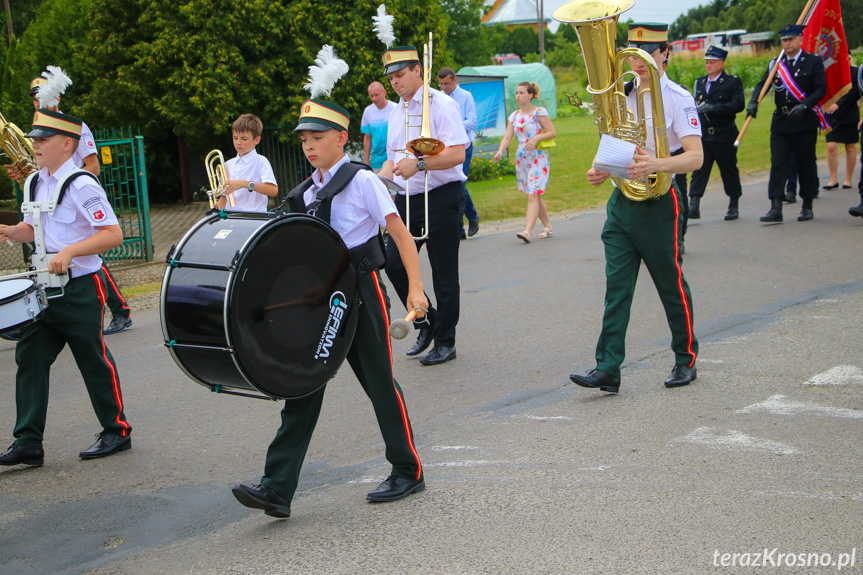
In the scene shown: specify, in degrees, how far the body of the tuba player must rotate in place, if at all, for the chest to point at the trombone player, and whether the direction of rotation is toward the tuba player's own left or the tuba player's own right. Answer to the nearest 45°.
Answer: approximately 90° to the tuba player's own right

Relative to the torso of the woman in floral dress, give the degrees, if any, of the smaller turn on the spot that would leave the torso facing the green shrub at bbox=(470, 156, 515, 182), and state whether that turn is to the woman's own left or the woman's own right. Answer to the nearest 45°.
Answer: approximately 135° to the woman's own right

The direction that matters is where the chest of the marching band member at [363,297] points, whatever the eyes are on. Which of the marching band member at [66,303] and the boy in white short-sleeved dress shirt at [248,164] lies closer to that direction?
the marching band member

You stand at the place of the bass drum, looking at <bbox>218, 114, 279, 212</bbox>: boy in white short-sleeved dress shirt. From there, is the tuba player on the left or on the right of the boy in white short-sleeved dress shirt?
right

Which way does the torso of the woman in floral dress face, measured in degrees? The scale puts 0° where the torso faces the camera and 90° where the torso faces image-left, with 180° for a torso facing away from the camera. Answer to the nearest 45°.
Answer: approximately 45°
